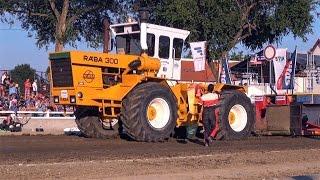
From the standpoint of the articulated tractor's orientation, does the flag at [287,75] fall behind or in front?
behind

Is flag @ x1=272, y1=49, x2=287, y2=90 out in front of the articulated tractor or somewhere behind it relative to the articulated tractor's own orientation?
behind

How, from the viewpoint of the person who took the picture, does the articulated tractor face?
facing the viewer and to the left of the viewer
